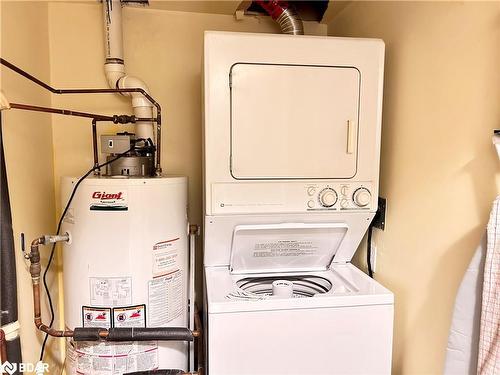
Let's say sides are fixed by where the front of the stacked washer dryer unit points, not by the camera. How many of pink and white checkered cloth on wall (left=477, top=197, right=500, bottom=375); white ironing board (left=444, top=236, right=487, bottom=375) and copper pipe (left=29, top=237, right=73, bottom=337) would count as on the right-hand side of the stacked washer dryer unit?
1

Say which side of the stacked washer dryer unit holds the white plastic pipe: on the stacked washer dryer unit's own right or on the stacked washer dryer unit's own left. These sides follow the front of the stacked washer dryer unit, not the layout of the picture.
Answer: on the stacked washer dryer unit's own right

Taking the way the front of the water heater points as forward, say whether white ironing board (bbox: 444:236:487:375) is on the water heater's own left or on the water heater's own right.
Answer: on the water heater's own left

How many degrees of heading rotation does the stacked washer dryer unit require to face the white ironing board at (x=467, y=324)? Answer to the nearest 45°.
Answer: approximately 45° to its left

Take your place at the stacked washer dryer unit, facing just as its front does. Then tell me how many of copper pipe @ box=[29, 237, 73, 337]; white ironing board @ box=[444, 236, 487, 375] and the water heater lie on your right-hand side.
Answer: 2

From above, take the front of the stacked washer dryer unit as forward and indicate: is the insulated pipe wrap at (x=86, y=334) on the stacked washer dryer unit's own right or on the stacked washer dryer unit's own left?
on the stacked washer dryer unit's own right

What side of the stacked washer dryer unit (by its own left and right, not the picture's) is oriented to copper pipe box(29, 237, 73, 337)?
right

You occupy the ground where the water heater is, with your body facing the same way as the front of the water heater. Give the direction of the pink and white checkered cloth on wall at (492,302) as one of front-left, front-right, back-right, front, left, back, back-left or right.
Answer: front-left

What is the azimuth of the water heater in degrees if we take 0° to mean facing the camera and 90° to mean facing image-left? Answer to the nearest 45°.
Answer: approximately 0°
